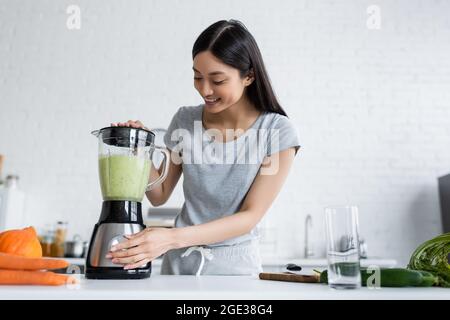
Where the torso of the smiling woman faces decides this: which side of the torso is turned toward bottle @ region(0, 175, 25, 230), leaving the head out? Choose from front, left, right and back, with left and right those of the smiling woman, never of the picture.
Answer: right

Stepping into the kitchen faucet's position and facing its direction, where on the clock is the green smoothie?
The green smoothie is roughly at 2 o'clock from the kitchen faucet.

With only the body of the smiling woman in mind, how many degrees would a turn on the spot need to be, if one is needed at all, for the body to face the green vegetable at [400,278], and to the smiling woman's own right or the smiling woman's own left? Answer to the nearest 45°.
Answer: approximately 90° to the smiling woman's own left

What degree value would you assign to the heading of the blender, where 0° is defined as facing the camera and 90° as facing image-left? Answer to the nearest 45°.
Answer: approximately 0°

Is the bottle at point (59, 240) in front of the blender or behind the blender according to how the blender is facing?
behind

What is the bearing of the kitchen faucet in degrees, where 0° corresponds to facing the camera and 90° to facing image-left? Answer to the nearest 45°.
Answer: approximately 315°
